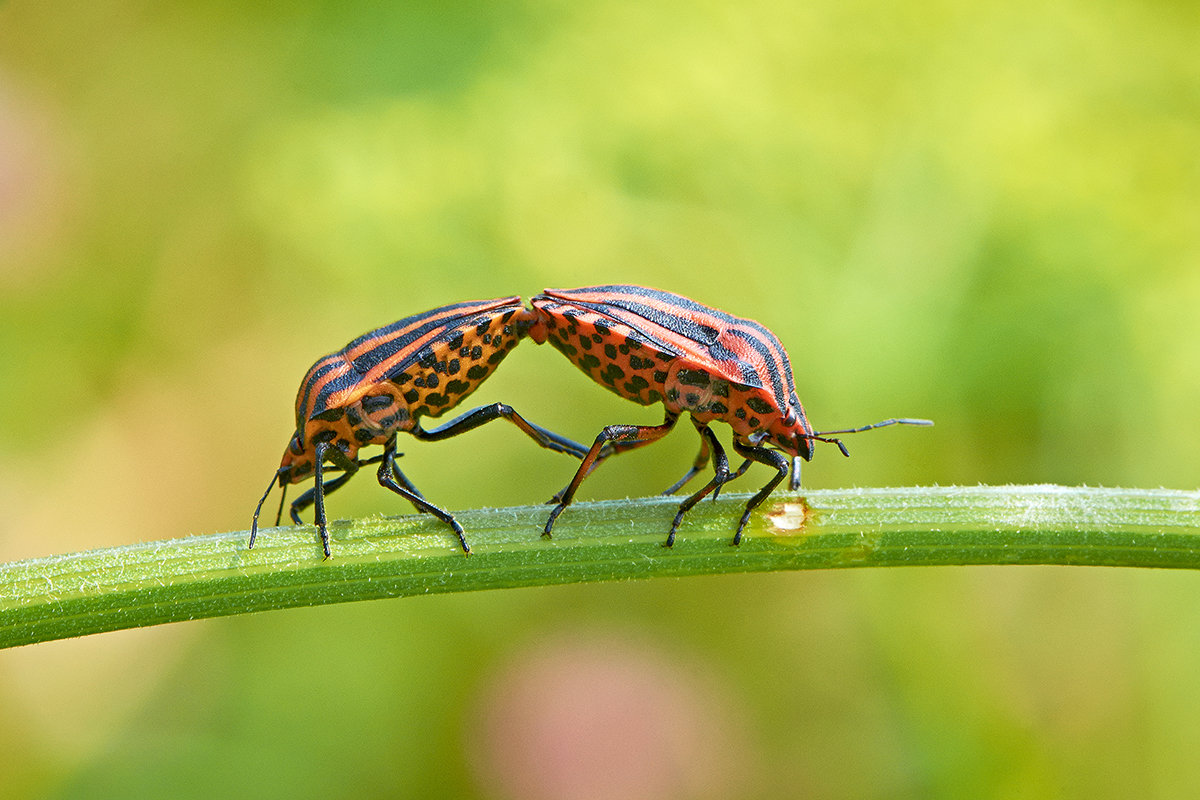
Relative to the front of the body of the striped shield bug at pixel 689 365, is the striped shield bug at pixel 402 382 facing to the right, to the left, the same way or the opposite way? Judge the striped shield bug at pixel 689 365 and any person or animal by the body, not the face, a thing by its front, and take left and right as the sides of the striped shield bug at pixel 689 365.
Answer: the opposite way

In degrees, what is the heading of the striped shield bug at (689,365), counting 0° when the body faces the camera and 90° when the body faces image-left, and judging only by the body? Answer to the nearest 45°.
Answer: approximately 270°

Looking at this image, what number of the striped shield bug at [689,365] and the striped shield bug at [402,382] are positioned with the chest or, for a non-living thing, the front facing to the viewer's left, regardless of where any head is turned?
1

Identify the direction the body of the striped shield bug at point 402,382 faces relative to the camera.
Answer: to the viewer's left

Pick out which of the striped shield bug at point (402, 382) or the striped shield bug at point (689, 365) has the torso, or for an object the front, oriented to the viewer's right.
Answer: the striped shield bug at point (689, 365)

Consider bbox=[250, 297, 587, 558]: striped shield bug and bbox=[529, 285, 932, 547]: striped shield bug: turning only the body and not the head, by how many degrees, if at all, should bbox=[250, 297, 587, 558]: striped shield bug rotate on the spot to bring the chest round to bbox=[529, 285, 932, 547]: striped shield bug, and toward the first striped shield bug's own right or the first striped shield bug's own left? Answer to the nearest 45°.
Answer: approximately 180°

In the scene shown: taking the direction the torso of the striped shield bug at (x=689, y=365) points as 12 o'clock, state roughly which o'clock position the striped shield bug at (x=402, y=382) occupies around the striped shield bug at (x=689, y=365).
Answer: the striped shield bug at (x=402, y=382) is roughly at 6 o'clock from the striped shield bug at (x=689, y=365).
